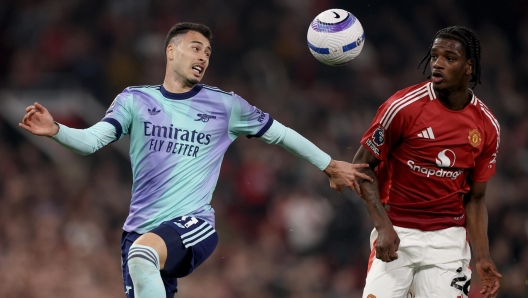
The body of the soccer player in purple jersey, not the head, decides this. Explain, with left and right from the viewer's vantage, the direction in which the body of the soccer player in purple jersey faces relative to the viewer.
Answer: facing the viewer

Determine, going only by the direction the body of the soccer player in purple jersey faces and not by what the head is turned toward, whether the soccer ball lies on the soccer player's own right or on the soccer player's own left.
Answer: on the soccer player's own left

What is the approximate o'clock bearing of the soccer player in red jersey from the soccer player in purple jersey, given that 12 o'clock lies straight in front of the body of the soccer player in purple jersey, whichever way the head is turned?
The soccer player in red jersey is roughly at 9 o'clock from the soccer player in purple jersey.

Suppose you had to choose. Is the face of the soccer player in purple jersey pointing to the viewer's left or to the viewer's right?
to the viewer's right

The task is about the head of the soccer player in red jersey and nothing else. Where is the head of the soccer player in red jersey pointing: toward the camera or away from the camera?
toward the camera
